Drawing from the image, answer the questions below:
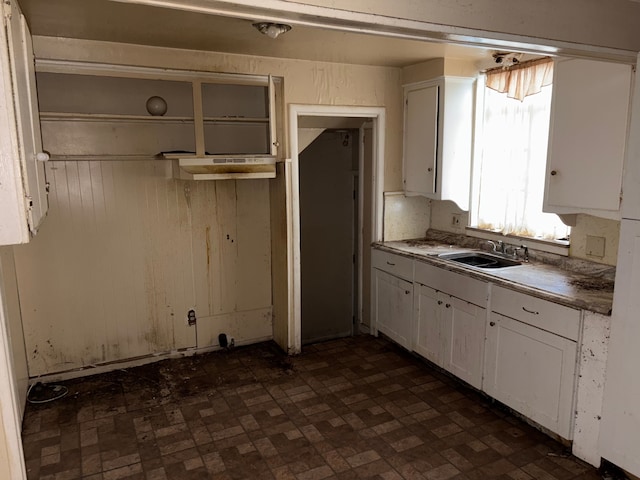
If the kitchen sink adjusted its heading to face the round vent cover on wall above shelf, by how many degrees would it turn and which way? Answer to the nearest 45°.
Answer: approximately 45° to its right

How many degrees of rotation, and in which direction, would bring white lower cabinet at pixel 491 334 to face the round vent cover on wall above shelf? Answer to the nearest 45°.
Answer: approximately 45° to its right

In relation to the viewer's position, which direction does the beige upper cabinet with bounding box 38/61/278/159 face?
facing the viewer

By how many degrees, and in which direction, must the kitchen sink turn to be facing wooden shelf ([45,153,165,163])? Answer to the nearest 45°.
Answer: approximately 45° to its right

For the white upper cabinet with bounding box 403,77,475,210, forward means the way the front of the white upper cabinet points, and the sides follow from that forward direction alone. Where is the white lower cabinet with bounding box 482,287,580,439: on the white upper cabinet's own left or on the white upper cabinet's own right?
on the white upper cabinet's own left

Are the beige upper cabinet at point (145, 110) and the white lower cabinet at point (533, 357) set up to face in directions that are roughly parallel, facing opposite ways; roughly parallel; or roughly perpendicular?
roughly perpendicular

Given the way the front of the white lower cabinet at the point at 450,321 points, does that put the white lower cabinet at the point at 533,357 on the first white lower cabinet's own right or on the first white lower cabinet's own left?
on the first white lower cabinet's own left

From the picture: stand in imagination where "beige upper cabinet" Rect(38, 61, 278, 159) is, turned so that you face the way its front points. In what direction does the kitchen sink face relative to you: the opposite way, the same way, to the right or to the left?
to the right

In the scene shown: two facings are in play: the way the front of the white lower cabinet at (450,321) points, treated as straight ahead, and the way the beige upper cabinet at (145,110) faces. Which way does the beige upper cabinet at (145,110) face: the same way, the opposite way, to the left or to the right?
to the left

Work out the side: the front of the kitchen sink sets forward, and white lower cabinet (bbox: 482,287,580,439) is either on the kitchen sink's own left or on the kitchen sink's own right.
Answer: on the kitchen sink's own left

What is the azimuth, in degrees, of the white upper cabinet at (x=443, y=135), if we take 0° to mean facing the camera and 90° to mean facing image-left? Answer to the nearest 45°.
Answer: approximately 45°

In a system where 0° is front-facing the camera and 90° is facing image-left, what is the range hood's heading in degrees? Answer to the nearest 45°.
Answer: approximately 0°

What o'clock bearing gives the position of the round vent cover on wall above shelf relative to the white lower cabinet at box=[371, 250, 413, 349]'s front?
The round vent cover on wall above shelf is roughly at 1 o'clock from the white lower cabinet.

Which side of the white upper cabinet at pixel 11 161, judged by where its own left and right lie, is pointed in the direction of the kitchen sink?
front

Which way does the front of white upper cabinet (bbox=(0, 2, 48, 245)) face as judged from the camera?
facing to the right of the viewer
